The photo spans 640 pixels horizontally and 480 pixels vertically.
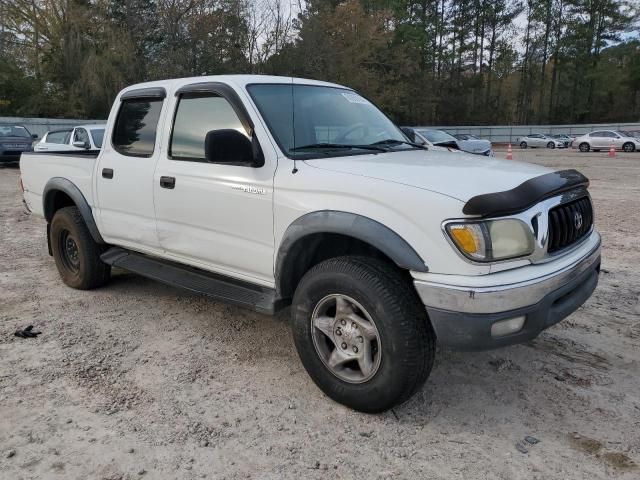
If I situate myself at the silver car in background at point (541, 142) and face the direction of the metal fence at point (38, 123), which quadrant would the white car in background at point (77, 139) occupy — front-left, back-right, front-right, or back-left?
front-left

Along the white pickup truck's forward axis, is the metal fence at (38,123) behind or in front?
behind

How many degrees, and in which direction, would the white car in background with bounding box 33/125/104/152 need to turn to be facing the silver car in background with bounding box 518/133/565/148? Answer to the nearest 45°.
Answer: approximately 90° to its left

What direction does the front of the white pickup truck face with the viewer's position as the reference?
facing the viewer and to the right of the viewer

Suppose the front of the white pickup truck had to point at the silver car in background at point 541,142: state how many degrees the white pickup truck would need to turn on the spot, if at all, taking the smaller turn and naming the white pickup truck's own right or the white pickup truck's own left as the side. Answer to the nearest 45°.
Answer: approximately 90° to the white pickup truck's own left
